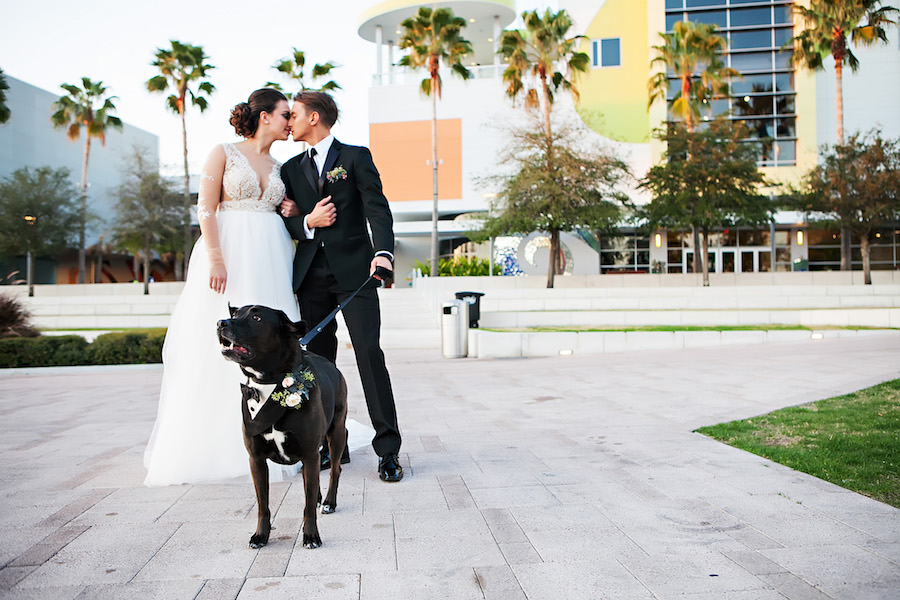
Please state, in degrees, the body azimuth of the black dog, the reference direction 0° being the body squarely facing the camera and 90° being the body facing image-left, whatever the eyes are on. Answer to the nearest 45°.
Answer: approximately 45°

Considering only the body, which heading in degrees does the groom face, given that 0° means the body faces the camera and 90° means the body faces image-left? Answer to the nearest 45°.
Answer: approximately 45°

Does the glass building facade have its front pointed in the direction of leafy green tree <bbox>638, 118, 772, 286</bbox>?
yes

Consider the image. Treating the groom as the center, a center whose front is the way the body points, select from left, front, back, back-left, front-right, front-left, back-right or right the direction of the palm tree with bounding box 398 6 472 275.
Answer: back-right

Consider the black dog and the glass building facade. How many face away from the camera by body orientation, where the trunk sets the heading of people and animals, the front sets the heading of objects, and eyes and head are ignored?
0

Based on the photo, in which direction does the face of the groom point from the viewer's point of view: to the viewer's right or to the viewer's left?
to the viewer's left

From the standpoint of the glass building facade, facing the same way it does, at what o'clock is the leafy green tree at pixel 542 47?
The leafy green tree is roughly at 1 o'clock from the glass building facade.

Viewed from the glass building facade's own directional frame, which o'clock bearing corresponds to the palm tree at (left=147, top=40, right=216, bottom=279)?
The palm tree is roughly at 2 o'clock from the glass building facade.

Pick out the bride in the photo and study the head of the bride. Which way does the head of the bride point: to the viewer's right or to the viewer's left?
to the viewer's right
